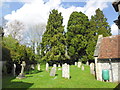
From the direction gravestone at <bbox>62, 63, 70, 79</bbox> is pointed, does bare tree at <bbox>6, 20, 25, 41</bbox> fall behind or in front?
behind

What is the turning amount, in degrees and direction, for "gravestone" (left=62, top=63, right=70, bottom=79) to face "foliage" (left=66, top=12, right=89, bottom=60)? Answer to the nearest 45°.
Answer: approximately 180°

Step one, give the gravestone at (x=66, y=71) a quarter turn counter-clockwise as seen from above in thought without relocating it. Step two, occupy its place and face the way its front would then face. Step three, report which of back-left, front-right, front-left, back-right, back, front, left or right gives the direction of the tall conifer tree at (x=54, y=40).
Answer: left

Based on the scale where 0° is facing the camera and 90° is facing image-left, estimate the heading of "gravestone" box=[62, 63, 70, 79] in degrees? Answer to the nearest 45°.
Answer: approximately 0°
